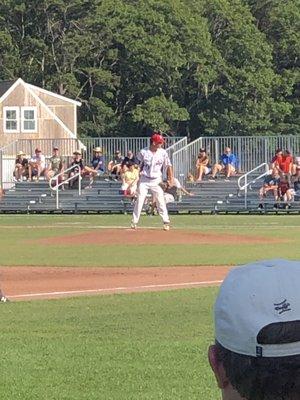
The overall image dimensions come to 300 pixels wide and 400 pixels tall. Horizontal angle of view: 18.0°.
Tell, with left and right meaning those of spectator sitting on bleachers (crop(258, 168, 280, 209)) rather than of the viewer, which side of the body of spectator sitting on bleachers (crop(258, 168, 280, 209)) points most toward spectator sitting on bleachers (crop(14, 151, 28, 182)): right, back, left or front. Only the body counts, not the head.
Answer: right

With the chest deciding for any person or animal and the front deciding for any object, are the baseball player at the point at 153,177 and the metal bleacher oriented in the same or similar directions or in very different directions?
same or similar directions

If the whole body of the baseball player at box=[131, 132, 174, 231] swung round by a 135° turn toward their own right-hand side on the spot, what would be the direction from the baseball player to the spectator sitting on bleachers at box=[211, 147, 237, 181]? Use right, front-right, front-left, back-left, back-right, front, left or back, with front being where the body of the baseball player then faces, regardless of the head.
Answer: front-right

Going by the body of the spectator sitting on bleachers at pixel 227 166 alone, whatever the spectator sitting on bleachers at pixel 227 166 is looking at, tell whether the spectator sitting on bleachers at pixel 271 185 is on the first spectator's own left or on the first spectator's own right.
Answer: on the first spectator's own left

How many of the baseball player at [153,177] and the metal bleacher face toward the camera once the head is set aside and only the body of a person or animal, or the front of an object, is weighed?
2

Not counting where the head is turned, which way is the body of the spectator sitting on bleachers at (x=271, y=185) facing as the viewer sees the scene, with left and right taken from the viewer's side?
facing the viewer and to the left of the viewer

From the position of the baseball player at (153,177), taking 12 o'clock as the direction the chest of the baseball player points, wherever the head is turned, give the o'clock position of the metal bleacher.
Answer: The metal bleacher is roughly at 6 o'clock from the baseball player.

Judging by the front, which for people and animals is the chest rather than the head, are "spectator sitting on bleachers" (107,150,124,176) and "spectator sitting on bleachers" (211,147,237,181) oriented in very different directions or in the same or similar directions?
same or similar directions

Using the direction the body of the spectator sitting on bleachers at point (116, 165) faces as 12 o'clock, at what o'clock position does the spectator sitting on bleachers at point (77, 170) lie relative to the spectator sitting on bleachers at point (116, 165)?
the spectator sitting on bleachers at point (77, 170) is roughly at 2 o'clock from the spectator sitting on bleachers at point (116, 165).

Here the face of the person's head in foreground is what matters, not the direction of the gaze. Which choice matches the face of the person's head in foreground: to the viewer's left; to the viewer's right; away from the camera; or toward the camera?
away from the camera

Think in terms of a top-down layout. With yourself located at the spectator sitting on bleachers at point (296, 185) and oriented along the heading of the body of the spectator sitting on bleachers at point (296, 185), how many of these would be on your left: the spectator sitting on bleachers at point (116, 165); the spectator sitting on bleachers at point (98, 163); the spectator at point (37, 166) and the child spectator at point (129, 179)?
0

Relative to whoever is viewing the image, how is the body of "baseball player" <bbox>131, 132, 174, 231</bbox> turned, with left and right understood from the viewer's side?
facing the viewer

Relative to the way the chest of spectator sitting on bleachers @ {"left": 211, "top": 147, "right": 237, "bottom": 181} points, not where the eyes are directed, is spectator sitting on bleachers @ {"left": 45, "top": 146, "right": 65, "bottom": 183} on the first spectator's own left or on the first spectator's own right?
on the first spectator's own right

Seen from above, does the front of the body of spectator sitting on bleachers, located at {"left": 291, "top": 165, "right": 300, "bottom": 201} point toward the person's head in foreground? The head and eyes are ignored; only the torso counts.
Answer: yes

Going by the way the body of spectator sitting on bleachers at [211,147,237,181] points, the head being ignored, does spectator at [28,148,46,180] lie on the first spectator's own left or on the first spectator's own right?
on the first spectator's own right

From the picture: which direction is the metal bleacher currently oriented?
toward the camera
